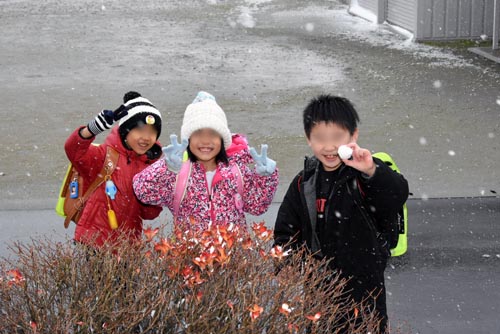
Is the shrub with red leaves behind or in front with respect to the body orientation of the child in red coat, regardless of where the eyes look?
in front

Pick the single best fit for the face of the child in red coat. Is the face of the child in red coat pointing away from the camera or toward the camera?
toward the camera

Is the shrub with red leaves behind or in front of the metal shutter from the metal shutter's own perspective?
in front

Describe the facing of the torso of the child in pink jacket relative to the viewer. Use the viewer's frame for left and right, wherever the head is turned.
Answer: facing the viewer

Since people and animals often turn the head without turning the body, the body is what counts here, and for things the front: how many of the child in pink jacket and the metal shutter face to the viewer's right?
0

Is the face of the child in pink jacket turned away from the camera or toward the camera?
toward the camera

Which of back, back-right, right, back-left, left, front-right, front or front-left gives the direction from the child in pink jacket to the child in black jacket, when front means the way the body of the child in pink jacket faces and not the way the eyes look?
front-left

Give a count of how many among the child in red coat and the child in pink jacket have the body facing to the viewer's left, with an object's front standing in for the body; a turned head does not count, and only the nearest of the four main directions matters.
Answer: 0

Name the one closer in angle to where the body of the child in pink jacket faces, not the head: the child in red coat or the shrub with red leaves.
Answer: the shrub with red leaves

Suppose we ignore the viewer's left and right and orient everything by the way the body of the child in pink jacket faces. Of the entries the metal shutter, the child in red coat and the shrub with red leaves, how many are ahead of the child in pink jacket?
1

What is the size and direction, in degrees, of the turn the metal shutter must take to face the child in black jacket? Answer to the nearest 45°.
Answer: approximately 45° to its left

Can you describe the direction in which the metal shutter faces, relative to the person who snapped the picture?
facing the viewer and to the left of the viewer
